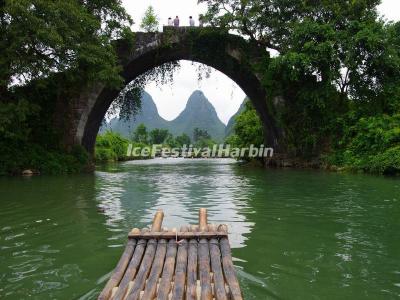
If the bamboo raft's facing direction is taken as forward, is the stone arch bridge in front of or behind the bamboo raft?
in front

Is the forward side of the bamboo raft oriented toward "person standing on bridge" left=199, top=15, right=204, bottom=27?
yes

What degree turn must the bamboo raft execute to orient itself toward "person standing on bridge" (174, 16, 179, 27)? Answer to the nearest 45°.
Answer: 0° — it already faces them

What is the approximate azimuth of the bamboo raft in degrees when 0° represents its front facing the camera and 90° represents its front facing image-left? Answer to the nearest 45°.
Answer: approximately 180°
